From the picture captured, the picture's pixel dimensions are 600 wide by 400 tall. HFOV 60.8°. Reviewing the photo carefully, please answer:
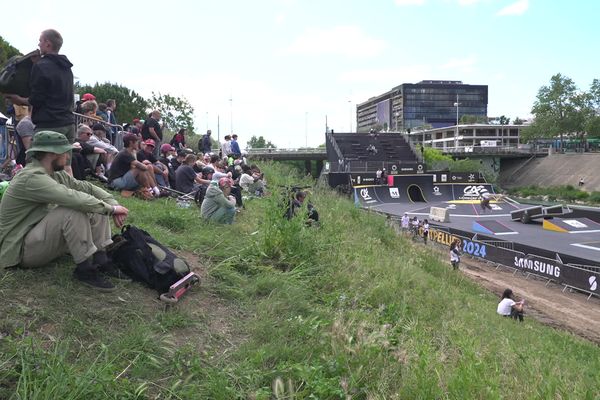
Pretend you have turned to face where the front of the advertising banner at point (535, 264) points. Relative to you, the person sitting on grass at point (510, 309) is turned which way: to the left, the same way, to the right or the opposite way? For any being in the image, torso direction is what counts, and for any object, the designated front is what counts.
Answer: the opposite way

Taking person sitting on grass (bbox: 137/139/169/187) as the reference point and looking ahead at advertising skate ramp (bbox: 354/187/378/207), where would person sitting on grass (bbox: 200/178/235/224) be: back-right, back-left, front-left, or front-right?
back-right

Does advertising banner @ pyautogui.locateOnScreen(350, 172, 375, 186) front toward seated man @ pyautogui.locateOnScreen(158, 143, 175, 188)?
yes

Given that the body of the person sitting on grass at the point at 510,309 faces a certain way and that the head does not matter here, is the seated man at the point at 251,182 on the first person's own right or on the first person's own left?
on the first person's own left

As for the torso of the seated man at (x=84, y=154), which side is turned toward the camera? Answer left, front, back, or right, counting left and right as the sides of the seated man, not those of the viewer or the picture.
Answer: right

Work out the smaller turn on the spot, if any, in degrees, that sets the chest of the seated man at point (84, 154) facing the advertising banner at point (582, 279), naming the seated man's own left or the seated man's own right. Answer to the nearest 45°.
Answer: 0° — they already face it

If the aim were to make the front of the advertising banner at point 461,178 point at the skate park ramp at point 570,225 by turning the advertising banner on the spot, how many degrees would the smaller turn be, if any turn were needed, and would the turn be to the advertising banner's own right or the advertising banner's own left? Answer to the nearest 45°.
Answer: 0° — it already faces it

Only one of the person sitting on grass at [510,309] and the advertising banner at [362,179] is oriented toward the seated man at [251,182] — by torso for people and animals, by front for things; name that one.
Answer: the advertising banner

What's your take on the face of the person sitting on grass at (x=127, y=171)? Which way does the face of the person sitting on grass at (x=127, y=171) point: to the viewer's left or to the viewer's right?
to the viewer's right

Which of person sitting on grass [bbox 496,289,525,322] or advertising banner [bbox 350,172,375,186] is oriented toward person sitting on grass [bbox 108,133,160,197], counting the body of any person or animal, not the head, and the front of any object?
the advertising banner

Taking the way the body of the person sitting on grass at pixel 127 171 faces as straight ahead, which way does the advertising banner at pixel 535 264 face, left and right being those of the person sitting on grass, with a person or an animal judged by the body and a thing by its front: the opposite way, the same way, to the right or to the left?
the opposite way

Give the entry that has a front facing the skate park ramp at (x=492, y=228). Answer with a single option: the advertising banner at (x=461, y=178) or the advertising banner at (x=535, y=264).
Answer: the advertising banner at (x=461, y=178)
